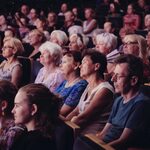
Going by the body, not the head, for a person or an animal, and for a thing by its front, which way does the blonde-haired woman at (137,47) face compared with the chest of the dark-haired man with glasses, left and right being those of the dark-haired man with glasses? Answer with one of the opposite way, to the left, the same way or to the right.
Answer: the same way

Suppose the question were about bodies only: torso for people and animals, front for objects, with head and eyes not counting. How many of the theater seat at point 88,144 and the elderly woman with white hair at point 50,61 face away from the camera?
0

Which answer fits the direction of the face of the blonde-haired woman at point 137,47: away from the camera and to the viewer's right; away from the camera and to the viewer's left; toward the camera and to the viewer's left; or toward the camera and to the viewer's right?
toward the camera and to the viewer's left

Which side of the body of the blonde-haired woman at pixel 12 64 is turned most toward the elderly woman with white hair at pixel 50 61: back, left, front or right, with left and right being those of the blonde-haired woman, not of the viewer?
left

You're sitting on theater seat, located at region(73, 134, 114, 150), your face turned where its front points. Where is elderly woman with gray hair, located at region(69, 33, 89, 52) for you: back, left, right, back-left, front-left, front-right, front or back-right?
back-right

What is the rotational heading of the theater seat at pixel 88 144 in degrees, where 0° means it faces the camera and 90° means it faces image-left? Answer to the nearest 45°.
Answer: approximately 45°

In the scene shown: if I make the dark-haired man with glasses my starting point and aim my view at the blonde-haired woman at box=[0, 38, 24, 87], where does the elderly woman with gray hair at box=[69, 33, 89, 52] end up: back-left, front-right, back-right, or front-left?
front-right

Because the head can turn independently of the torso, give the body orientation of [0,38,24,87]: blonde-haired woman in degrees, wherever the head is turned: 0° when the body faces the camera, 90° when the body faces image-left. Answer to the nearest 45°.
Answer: approximately 45°

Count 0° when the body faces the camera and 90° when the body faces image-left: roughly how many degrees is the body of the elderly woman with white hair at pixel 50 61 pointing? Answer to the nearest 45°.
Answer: approximately 45°

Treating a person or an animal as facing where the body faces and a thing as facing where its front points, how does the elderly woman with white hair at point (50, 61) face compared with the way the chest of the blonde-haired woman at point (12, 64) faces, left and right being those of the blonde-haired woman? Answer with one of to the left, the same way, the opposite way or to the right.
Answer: the same way

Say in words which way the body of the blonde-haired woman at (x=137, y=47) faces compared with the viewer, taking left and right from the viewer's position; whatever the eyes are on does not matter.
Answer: facing the viewer and to the left of the viewer

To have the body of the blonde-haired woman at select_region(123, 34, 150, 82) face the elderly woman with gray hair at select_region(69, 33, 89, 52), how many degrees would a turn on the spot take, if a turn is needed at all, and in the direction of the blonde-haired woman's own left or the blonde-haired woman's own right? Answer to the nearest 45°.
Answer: approximately 90° to the blonde-haired woman's own right

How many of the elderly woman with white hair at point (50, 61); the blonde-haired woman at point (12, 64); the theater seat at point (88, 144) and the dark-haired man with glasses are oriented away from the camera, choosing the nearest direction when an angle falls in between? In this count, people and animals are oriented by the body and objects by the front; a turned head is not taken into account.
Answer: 0

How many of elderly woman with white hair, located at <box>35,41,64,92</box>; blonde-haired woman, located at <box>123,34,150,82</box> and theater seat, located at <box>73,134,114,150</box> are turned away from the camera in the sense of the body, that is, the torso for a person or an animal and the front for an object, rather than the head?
0

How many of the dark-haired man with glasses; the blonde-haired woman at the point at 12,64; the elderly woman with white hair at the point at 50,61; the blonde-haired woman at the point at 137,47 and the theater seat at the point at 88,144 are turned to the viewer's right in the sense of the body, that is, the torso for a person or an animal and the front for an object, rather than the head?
0

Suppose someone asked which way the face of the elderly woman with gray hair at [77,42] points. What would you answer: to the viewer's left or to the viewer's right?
to the viewer's left

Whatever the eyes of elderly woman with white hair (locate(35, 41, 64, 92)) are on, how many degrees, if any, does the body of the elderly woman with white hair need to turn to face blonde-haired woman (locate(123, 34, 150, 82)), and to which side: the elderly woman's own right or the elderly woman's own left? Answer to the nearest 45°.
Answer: approximately 135° to the elderly woman's own left

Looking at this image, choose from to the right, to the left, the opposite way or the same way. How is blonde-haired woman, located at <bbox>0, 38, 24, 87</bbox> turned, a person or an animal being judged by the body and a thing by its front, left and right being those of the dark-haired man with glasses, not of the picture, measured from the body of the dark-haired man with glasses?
the same way

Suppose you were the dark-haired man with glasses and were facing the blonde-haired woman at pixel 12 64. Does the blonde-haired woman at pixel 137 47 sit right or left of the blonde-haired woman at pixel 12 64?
right
